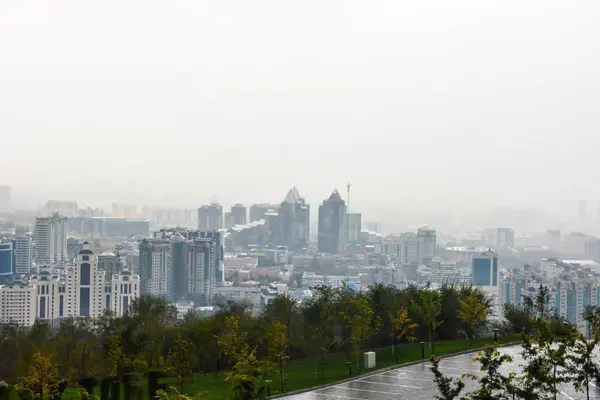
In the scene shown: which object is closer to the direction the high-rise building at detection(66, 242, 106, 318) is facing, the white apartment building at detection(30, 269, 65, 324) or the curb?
the curb

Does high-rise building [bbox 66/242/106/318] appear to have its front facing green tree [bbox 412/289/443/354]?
yes

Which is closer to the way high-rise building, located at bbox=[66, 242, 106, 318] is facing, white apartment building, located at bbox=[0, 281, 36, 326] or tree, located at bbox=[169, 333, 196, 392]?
the tree

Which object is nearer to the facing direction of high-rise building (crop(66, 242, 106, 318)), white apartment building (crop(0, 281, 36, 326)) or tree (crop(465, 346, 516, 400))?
the tree

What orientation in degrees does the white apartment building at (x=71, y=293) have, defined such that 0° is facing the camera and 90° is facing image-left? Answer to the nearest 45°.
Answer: approximately 0°

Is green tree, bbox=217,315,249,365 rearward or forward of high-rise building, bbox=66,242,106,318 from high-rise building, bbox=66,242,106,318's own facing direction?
forward

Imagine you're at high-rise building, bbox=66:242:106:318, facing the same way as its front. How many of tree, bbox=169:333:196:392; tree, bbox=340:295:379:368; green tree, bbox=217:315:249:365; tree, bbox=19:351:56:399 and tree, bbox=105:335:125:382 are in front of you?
5

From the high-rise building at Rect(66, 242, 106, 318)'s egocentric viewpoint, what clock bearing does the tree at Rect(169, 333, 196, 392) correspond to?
The tree is roughly at 12 o'clock from the high-rise building.

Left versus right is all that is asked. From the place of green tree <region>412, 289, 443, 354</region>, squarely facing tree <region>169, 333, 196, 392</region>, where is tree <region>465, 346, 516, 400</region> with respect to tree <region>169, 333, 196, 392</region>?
left

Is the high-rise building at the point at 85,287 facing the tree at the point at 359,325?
yes

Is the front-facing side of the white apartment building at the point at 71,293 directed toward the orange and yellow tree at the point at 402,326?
yes
